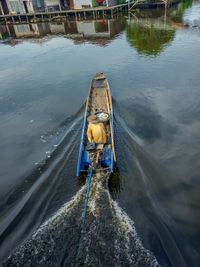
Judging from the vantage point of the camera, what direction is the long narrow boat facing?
facing away from the viewer
